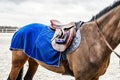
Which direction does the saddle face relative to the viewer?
to the viewer's right
